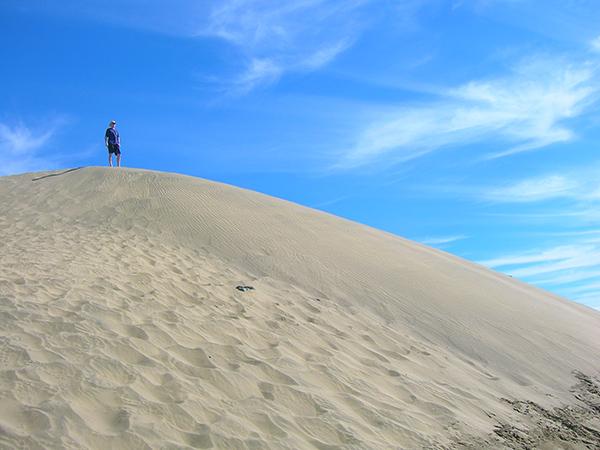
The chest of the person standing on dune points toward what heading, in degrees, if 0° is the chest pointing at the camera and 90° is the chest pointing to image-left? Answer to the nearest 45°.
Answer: approximately 315°
